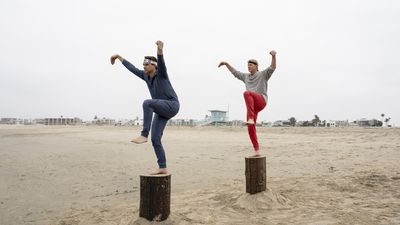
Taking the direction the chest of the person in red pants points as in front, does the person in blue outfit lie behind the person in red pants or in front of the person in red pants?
in front

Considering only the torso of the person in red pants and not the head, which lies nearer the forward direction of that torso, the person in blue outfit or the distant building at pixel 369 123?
the person in blue outfit

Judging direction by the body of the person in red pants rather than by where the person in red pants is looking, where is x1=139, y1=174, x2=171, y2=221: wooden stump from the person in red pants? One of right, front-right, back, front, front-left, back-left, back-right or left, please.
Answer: front

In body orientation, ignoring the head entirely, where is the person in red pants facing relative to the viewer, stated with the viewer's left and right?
facing the viewer and to the left of the viewer

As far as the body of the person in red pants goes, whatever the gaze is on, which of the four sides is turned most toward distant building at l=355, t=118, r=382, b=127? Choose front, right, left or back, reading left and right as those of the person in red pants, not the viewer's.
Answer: back
